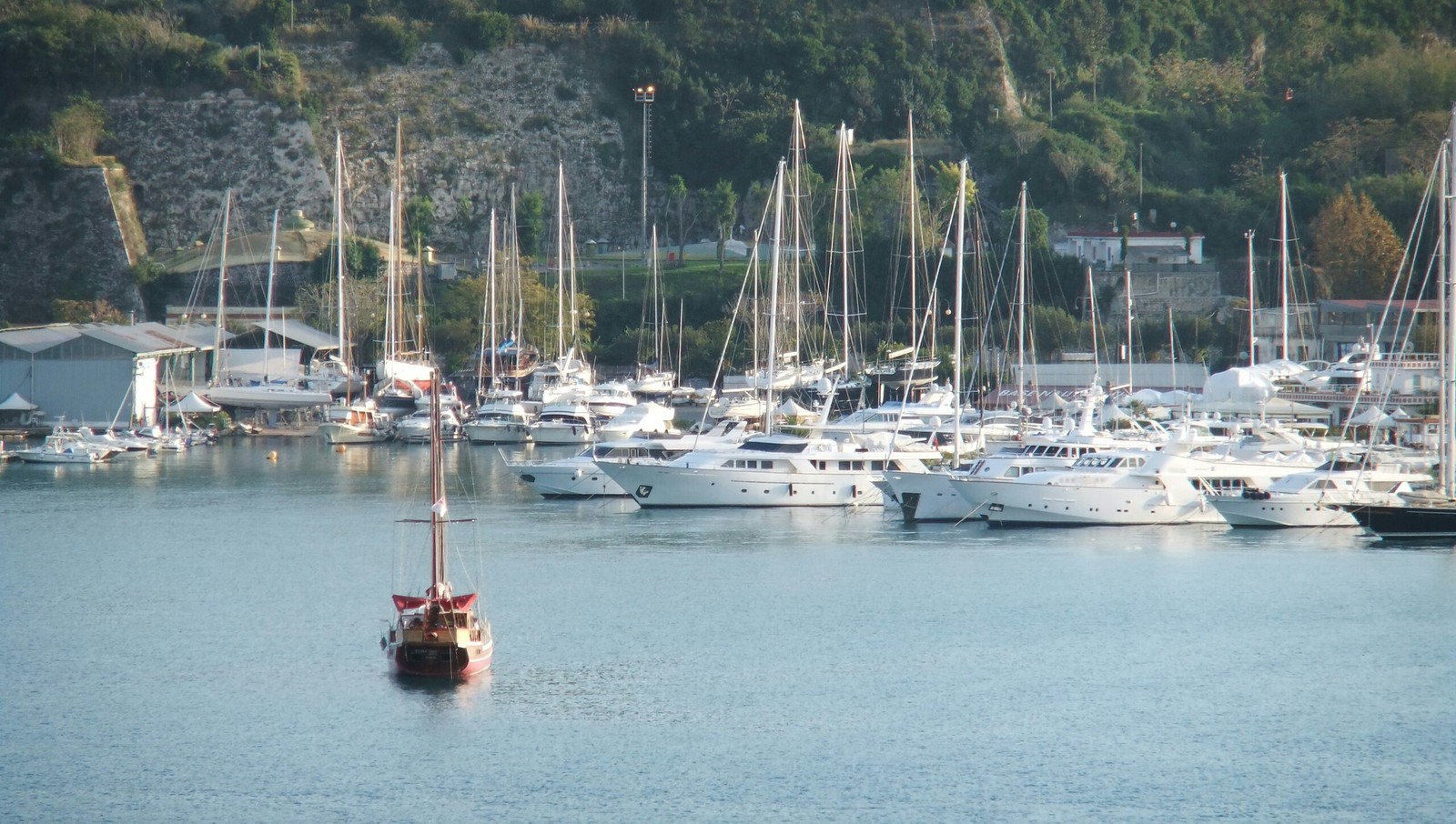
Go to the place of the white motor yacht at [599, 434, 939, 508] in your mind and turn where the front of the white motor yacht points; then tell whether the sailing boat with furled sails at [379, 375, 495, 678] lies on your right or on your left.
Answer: on your left

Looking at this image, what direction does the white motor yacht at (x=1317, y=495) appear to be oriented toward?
to the viewer's left

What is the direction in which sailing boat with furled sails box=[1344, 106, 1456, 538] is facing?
to the viewer's left

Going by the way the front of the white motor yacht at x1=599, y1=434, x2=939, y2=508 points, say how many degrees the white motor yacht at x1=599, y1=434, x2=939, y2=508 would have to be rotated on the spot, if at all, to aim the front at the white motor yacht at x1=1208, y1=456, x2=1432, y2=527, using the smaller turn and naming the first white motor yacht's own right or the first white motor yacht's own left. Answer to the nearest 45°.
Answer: approximately 180°

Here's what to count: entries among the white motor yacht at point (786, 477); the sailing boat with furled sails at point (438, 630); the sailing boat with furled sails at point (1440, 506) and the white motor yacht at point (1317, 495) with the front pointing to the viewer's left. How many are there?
3

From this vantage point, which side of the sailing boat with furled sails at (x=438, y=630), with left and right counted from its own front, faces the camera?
back

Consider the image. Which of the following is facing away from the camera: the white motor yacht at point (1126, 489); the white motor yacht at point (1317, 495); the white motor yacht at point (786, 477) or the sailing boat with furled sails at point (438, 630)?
the sailing boat with furled sails

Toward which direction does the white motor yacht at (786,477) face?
to the viewer's left

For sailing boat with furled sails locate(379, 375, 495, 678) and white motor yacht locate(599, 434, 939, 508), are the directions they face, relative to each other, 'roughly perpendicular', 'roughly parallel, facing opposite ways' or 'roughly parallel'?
roughly perpendicular

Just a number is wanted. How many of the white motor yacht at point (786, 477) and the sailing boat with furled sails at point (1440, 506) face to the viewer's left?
2

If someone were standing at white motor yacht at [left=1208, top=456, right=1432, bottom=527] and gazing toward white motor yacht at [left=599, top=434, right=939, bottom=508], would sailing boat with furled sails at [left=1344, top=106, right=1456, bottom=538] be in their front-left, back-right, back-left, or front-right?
back-left
